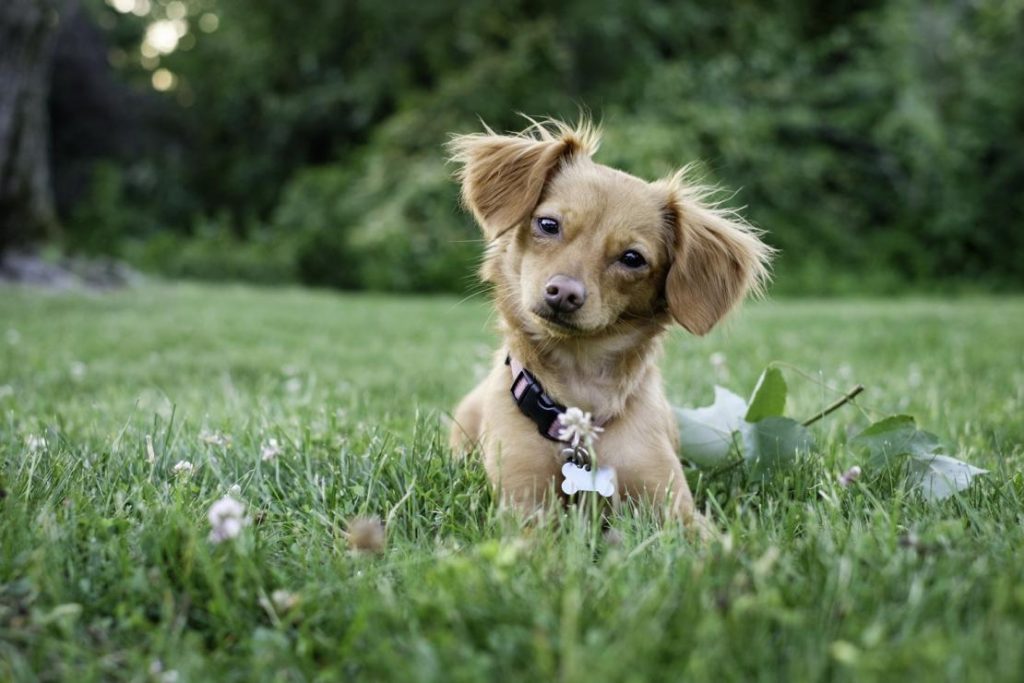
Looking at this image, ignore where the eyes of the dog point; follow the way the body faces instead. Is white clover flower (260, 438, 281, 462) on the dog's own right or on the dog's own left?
on the dog's own right

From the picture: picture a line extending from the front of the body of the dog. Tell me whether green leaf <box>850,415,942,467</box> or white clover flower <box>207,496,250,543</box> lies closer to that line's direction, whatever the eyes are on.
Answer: the white clover flower

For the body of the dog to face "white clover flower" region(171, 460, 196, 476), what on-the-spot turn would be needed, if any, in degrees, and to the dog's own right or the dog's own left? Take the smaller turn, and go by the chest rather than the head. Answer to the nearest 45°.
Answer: approximately 45° to the dog's own right

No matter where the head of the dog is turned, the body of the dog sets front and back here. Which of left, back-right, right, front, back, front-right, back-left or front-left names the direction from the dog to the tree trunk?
back-right

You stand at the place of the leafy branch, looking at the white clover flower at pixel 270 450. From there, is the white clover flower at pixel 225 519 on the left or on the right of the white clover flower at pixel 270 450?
left

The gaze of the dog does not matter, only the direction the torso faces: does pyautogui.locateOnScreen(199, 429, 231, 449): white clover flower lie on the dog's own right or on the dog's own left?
on the dog's own right

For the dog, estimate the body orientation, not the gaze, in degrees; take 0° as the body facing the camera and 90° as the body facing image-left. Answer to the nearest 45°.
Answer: approximately 0°

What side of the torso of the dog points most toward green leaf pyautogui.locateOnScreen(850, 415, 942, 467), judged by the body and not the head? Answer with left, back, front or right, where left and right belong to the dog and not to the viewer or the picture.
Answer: left
